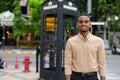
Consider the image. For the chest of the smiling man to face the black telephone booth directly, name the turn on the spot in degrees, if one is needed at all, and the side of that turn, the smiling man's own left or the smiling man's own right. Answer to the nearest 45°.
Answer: approximately 180°

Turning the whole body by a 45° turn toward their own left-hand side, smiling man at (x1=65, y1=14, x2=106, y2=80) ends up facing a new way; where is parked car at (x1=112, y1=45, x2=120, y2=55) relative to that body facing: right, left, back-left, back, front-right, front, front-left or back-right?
back-left

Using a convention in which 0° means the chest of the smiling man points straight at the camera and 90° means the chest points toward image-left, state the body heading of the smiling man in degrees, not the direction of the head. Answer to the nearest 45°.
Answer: approximately 0°
